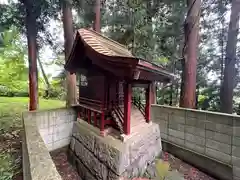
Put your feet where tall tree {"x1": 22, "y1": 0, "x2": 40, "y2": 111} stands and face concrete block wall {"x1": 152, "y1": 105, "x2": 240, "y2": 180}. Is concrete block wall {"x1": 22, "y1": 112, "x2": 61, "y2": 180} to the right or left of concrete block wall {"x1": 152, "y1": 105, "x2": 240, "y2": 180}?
right

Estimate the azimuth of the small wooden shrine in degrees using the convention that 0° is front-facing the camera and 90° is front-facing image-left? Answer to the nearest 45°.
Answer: approximately 315°

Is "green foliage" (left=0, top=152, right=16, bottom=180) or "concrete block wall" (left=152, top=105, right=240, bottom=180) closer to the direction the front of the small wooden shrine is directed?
the concrete block wall

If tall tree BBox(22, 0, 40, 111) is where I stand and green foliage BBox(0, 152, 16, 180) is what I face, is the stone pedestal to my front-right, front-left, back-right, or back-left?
front-left

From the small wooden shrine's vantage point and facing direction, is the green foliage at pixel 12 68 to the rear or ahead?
to the rear

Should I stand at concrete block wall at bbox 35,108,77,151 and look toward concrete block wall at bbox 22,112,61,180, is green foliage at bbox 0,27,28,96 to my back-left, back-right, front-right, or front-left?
back-right

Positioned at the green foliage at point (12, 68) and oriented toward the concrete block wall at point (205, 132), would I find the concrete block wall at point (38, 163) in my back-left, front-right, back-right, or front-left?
front-right

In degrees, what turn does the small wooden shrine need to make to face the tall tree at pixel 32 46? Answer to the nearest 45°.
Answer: approximately 135° to its right

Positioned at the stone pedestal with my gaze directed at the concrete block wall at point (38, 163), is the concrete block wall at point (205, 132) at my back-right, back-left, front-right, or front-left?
back-left
